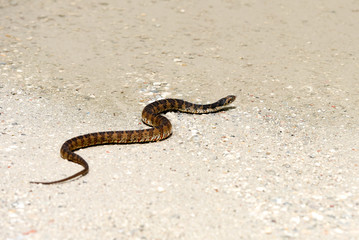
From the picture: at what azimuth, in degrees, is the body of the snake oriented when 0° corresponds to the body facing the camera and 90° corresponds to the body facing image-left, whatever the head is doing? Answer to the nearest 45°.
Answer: approximately 225°
